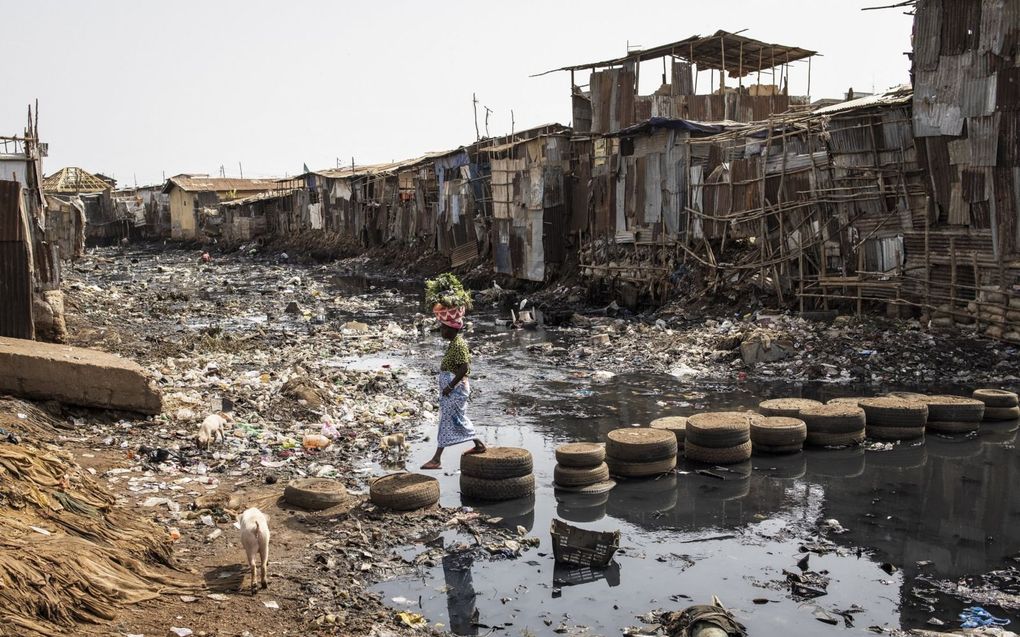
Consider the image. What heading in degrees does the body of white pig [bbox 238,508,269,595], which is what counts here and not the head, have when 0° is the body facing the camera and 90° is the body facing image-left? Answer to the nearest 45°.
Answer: approximately 180°

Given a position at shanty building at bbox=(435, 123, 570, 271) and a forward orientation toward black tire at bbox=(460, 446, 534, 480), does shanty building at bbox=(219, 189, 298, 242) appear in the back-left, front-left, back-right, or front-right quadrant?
back-right

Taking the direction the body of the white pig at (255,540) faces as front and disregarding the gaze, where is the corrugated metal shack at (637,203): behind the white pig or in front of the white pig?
in front

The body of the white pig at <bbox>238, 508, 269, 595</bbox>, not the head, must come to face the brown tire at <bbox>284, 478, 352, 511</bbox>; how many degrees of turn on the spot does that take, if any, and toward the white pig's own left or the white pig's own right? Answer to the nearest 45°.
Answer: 0° — it already faces it

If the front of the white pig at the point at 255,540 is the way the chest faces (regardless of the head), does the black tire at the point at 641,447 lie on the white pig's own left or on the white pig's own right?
on the white pig's own right

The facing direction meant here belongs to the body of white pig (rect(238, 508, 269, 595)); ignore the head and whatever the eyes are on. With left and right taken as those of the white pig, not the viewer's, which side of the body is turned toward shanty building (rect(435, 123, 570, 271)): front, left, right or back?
front

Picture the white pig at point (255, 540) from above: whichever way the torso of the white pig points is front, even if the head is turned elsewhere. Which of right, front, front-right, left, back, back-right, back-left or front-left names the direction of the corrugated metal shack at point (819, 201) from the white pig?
front-right

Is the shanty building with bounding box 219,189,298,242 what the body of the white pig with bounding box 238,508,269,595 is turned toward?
yes

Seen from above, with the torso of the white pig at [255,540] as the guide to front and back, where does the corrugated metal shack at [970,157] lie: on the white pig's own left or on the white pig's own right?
on the white pig's own right
